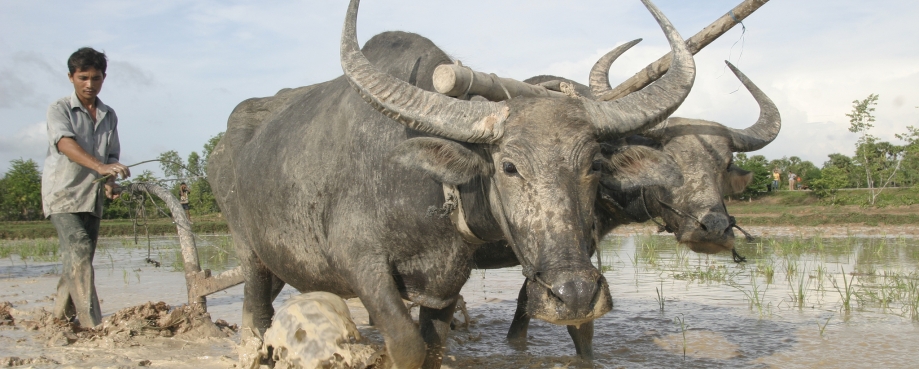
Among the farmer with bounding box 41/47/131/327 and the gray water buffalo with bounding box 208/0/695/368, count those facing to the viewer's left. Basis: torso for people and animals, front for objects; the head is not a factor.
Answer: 0

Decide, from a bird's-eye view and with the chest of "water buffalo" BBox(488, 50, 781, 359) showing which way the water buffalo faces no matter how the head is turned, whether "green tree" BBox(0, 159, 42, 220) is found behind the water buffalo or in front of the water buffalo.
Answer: behind

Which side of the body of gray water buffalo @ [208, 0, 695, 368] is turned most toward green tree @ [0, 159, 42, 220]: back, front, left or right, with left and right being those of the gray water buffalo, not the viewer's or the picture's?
back

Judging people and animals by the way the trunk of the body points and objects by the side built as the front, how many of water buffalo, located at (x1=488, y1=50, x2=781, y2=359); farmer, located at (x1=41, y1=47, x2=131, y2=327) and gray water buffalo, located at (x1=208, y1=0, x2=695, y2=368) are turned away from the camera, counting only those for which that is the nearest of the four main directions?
0

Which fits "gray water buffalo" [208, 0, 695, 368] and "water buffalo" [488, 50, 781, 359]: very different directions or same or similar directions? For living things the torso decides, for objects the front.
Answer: same or similar directions

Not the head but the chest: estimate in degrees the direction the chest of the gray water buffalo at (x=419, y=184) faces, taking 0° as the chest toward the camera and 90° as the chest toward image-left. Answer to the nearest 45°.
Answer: approximately 315°

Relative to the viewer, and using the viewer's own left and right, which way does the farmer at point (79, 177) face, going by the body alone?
facing the viewer and to the right of the viewer

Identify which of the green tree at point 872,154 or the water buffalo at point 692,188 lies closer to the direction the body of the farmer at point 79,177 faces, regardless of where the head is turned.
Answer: the water buffalo

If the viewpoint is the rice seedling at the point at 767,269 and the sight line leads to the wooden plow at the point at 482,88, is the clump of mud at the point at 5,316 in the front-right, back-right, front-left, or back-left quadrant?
front-right

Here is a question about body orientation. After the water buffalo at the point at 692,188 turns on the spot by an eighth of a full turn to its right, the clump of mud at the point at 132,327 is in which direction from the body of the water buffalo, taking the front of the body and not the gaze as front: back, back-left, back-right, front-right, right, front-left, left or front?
right

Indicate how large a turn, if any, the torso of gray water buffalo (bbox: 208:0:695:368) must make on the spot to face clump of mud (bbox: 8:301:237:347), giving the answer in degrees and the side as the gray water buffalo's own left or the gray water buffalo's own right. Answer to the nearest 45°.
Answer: approximately 180°

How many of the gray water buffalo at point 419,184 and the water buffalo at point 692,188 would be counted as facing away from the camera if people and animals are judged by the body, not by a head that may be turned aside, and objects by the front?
0

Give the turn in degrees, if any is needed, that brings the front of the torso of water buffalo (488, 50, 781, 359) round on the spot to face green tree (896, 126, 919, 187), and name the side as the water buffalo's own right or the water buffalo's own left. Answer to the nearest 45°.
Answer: approximately 135° to the water buffalo's own left

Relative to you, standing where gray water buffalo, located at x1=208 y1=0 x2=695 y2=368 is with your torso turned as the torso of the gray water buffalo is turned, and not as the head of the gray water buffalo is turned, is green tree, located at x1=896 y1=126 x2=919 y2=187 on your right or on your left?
on your left

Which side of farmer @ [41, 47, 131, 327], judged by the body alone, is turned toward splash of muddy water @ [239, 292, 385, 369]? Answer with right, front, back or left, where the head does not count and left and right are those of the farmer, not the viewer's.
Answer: front

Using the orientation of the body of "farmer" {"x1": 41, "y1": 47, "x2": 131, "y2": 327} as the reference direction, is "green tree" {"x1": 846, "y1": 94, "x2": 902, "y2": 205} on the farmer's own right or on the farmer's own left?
on the farmer's own left

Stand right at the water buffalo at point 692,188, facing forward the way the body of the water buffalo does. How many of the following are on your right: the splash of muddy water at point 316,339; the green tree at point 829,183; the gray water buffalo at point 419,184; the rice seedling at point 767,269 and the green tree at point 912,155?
2

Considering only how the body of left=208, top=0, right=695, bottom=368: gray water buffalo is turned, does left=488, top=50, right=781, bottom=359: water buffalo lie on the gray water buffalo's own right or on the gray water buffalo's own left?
on the gray water buffalo's own left

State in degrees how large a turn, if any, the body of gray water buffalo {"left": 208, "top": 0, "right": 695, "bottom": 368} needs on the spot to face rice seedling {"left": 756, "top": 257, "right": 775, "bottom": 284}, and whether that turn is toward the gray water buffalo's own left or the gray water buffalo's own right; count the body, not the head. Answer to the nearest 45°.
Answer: approximately 90° to the gray water buffalo's own left

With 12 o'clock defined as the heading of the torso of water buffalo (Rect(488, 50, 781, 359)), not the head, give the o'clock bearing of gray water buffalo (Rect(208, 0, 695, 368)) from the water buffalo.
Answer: The gray water buffalo is roughly at 3 o'clock from the water buffalo.
